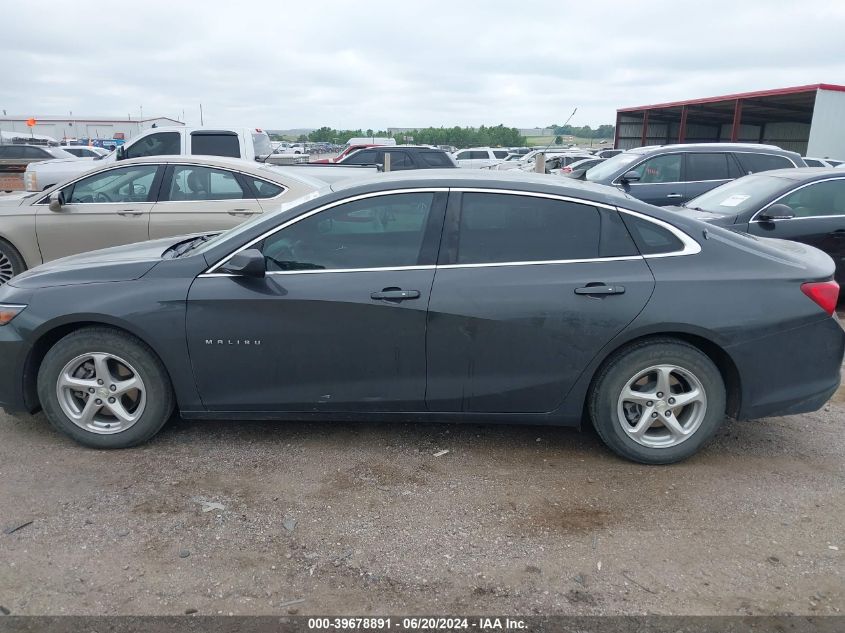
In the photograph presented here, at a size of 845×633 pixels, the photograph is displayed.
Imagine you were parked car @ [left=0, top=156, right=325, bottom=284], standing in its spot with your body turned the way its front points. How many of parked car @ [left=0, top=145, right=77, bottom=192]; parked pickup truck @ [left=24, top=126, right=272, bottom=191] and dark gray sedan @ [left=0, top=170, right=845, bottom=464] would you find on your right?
2

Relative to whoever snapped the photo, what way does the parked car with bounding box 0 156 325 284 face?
facing to the left of the viewer

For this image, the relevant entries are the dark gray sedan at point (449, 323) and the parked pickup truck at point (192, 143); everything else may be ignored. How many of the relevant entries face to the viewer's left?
2

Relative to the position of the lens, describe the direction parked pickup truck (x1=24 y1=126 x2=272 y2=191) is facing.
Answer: facing to the left of the viewer

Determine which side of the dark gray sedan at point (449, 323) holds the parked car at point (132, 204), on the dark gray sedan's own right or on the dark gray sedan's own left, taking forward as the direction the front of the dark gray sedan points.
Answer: on the dark gray sedan's own right

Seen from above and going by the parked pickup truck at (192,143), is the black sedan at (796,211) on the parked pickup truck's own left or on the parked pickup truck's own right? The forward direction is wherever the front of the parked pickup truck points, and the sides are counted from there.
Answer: on the parked pickup truck's own left

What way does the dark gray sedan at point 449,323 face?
to the viewer's left

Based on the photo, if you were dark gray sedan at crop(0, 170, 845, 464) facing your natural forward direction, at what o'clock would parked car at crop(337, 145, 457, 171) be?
The parked car is roughly at 3 o'clock from the dark gray sedan.

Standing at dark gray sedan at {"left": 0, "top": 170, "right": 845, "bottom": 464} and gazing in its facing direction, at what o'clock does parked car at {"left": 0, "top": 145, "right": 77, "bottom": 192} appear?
The parked car is roughly at 2 o'clock from the dark gray sedan.

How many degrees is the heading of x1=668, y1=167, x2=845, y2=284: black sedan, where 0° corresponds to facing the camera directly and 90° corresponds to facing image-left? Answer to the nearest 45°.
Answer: approximately 45°

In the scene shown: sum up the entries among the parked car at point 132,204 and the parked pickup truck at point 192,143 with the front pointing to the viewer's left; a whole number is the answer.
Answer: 2

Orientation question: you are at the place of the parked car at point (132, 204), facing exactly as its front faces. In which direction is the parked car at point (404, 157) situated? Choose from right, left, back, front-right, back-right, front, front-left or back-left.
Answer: back-right

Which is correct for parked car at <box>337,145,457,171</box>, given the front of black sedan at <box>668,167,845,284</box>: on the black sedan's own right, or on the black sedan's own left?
on the black sedan's own right
